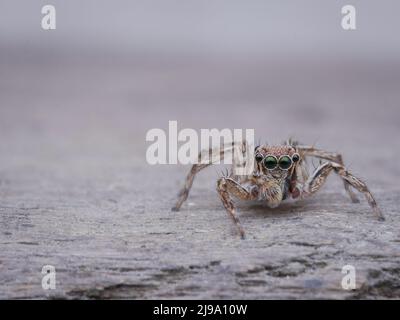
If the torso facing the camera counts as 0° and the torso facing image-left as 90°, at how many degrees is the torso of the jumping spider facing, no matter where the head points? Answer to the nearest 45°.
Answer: approximately 0°
